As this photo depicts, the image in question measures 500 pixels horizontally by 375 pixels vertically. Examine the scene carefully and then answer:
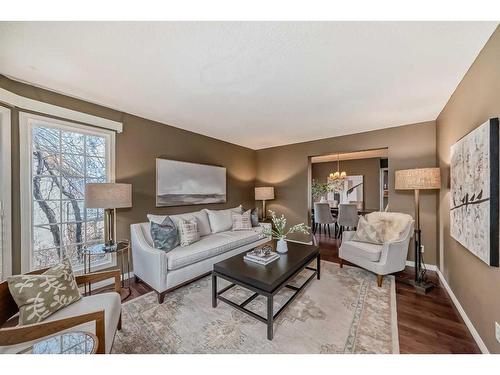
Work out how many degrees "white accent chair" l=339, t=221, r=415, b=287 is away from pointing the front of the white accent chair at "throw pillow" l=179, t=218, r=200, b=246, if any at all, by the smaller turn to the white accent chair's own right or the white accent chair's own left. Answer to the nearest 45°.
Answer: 0° — it already faces it

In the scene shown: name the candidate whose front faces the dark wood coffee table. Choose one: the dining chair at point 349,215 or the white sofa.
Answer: the white sofa

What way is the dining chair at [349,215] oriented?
away from the camera

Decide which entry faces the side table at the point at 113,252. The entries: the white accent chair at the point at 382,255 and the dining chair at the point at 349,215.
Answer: the white accent chair

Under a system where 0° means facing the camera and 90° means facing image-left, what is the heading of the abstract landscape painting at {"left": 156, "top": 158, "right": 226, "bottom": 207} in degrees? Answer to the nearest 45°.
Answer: approximately 315°

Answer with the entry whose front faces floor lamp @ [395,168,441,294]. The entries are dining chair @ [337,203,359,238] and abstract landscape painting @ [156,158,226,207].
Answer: the abstract landscape painting

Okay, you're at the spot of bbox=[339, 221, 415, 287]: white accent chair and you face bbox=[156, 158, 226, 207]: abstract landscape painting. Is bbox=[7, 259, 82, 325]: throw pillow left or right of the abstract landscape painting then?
left

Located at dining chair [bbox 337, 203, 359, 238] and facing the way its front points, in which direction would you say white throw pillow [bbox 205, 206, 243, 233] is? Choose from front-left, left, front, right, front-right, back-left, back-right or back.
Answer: back-left

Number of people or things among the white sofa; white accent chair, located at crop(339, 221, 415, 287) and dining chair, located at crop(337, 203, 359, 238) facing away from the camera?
1

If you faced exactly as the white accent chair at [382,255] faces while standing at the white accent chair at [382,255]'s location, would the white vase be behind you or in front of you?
in front

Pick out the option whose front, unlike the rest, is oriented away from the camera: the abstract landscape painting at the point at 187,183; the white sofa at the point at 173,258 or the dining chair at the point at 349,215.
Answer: the dining chair

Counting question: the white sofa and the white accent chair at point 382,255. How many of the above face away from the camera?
0

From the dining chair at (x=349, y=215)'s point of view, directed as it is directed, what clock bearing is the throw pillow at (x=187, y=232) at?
The throw pillow is roughly at 7 o'clock from the dining chair.

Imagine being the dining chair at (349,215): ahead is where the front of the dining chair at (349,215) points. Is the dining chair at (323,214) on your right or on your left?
on your left

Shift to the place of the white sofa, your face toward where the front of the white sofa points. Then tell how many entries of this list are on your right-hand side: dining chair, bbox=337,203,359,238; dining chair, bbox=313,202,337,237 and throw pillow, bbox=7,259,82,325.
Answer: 1

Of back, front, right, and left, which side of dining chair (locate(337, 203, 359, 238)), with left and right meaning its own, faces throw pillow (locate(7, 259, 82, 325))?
back
